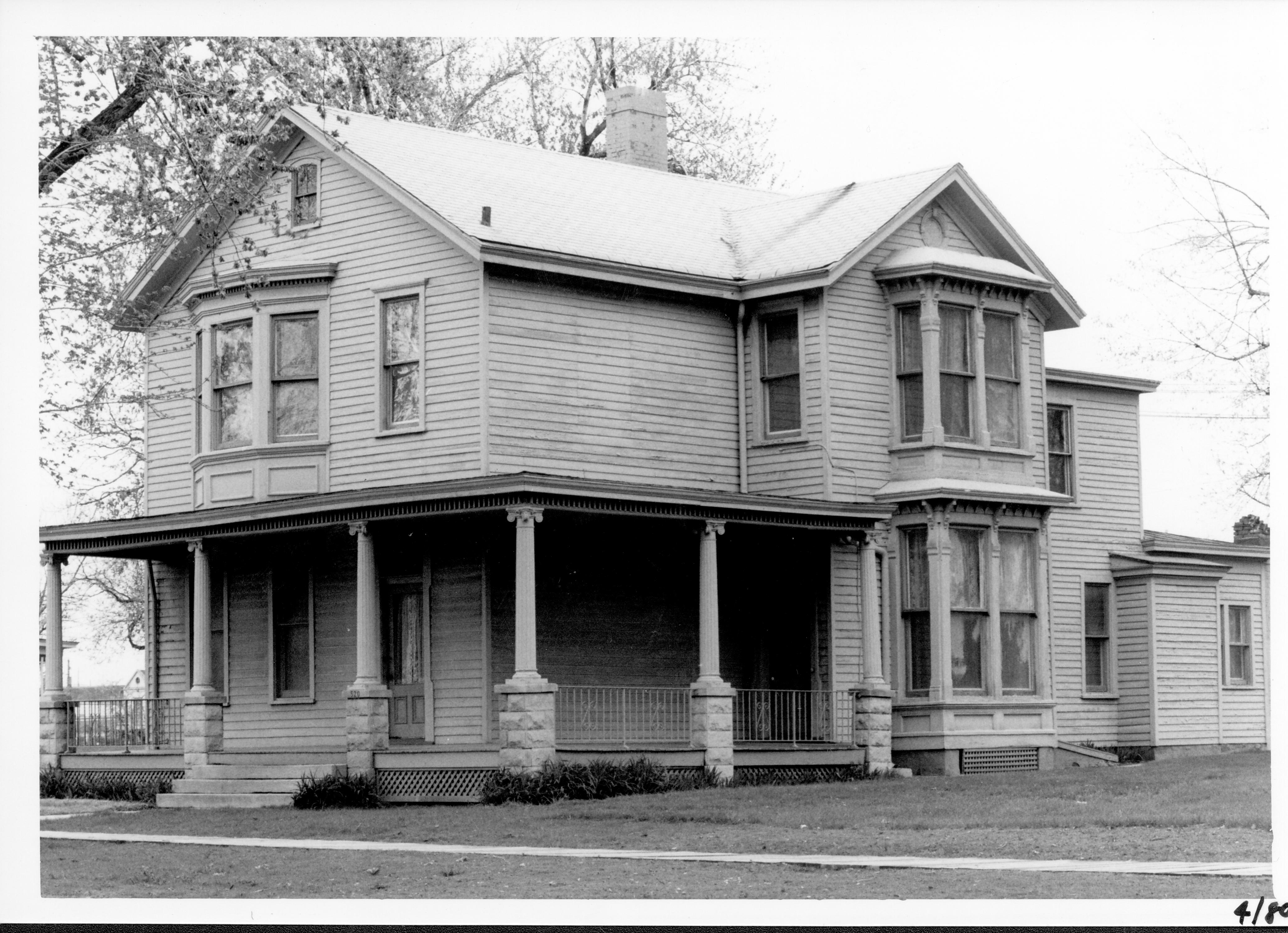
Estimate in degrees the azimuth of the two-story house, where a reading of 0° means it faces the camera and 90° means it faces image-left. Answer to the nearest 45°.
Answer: approximately 45°
